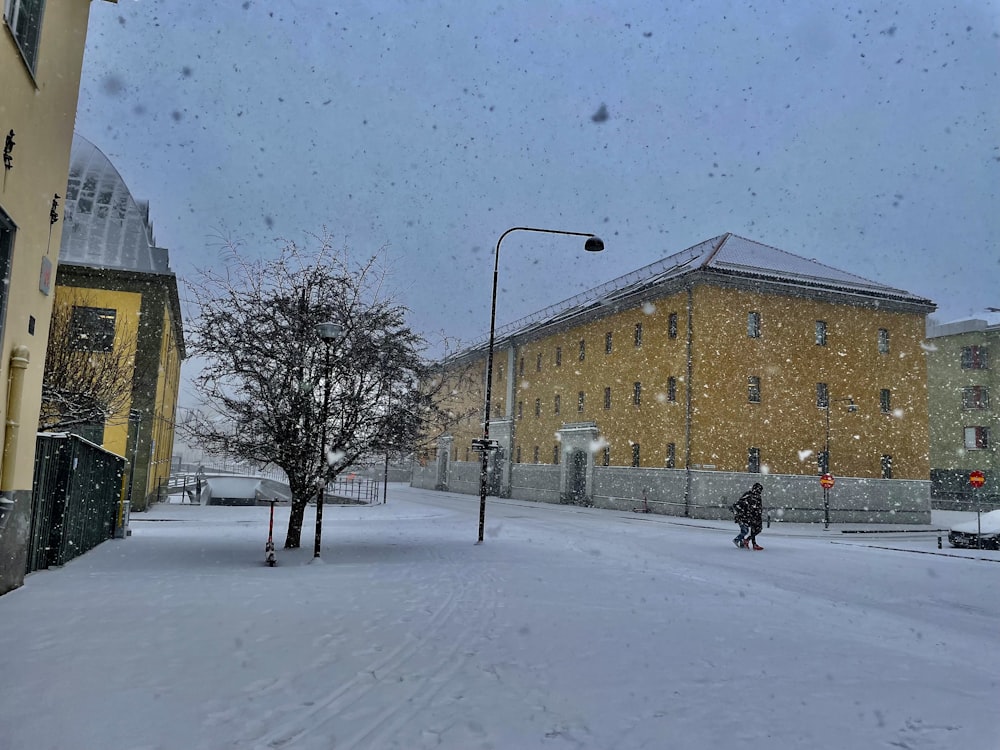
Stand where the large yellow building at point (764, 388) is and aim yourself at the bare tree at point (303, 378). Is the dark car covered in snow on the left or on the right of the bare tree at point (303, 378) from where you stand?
left

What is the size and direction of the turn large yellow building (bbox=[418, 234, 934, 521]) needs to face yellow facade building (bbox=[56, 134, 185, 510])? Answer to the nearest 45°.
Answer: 0° — it already faces it

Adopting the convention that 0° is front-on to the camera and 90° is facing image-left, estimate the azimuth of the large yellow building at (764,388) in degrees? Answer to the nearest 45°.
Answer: approximately 45°

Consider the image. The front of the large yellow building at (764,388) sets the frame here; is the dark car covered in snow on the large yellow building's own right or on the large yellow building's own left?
on the large yellow building's own left
